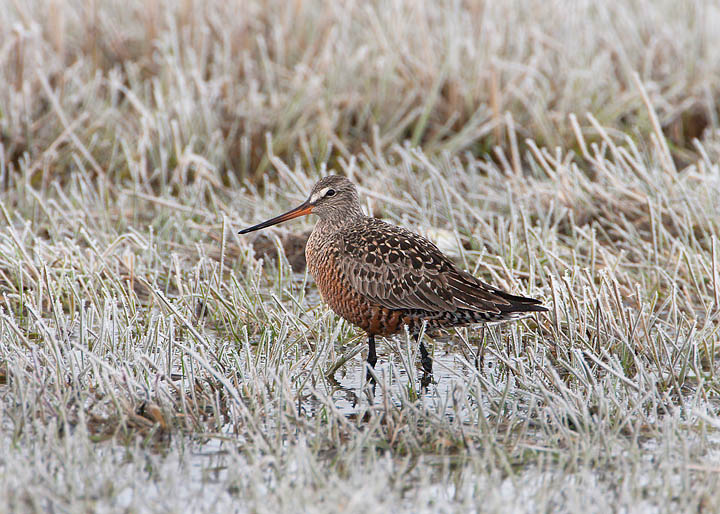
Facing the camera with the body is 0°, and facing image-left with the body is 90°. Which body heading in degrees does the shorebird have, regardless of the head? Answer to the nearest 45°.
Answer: approximately 90°
